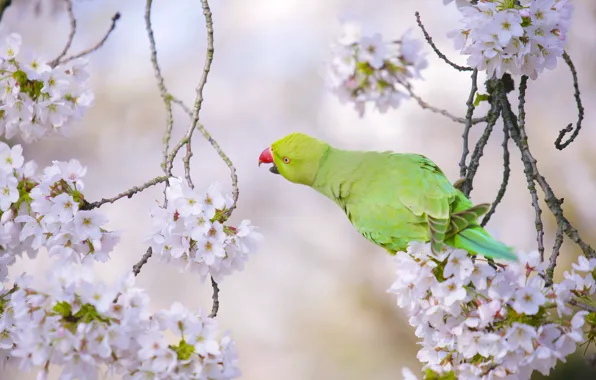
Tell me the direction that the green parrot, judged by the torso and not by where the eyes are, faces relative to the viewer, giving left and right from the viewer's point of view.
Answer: facing to the left of the viewer
